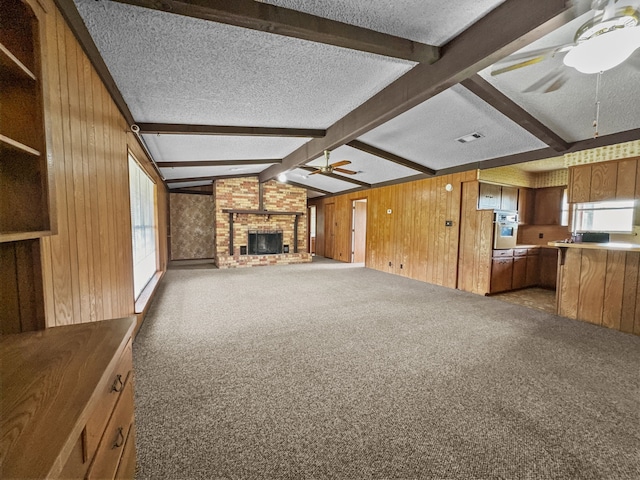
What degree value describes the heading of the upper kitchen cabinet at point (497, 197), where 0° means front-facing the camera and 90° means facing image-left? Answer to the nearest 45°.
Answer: approximately 315°

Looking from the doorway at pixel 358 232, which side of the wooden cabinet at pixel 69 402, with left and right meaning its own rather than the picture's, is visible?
left

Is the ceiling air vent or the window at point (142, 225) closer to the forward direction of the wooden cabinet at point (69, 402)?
the ceiling air vent

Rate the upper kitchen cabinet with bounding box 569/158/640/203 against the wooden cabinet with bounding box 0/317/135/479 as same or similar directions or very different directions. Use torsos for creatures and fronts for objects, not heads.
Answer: very different directions

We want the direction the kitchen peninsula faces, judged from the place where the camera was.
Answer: facing the viewer and to the left of the viewer

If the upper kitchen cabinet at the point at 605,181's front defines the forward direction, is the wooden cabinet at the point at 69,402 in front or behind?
in front

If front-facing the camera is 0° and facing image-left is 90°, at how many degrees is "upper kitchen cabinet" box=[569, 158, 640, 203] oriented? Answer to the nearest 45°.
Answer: approximately 45°

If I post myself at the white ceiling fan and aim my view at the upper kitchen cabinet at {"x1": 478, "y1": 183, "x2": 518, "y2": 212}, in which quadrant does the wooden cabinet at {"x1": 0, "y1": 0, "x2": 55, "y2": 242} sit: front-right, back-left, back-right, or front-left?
back-left
